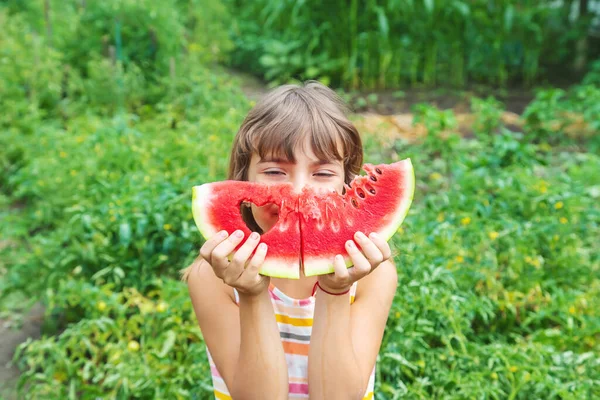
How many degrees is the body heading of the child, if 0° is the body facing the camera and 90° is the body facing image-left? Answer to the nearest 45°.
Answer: approximately 0°

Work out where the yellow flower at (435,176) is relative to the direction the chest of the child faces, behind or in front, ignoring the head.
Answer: behind
